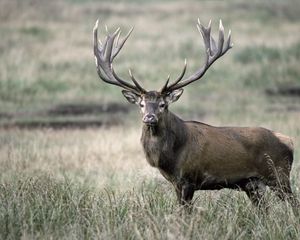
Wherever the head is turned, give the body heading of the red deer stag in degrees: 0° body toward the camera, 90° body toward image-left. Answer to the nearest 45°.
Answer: approximately 90°
